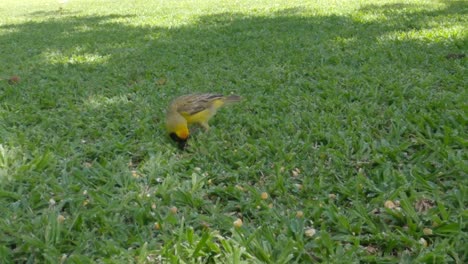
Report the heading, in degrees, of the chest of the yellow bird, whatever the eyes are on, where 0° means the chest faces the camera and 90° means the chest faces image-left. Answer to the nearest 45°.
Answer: approximately 90°

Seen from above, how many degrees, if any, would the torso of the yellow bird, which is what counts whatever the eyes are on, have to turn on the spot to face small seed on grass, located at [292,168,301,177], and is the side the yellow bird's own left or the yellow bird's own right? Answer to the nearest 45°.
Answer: approximately 135° to the yellow bird's own left

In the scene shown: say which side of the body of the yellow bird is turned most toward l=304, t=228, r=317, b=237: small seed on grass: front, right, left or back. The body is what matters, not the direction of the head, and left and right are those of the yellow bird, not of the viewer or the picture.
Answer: left

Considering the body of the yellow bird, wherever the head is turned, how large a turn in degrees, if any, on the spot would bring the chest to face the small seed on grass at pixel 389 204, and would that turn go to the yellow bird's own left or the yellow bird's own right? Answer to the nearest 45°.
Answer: approximately 135° to the yellow bird's own left

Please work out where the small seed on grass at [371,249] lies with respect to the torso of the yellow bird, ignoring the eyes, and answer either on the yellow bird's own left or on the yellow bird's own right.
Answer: on the yellow bird's own left

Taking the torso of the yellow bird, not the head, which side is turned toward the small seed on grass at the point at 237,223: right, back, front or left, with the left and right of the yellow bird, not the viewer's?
left
